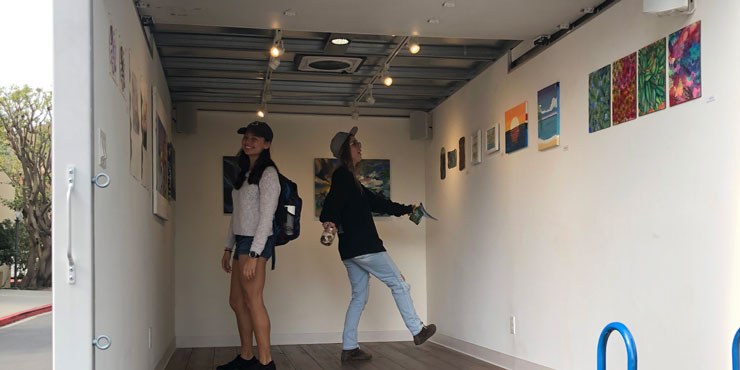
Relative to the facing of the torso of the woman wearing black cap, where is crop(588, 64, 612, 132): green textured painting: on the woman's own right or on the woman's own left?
on the woman's own left

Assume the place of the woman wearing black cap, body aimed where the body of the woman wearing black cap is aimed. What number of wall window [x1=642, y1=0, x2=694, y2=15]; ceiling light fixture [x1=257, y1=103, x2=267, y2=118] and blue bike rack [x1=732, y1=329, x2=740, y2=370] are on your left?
2

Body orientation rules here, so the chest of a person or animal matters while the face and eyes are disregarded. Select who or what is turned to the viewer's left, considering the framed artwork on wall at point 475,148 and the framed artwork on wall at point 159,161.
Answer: the framed artwork on wall at point 475,148

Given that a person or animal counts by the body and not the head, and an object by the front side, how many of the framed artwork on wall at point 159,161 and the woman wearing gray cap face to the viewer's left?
0

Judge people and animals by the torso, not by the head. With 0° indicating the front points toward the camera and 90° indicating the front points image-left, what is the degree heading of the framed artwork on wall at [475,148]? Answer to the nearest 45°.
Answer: approximately 90°

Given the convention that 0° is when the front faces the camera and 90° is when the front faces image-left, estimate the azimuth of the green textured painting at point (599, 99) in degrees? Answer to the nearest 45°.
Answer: approximately 45°

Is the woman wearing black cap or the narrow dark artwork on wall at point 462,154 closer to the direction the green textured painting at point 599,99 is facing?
the woman wearing black cap

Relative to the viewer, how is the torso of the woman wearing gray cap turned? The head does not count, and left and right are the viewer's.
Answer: facing to the right of the viewer

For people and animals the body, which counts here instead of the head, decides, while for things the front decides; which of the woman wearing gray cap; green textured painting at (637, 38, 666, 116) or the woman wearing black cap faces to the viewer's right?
the woman wearing gray cap

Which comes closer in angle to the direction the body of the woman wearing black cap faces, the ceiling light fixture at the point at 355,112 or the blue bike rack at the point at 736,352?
the blue bike rack
